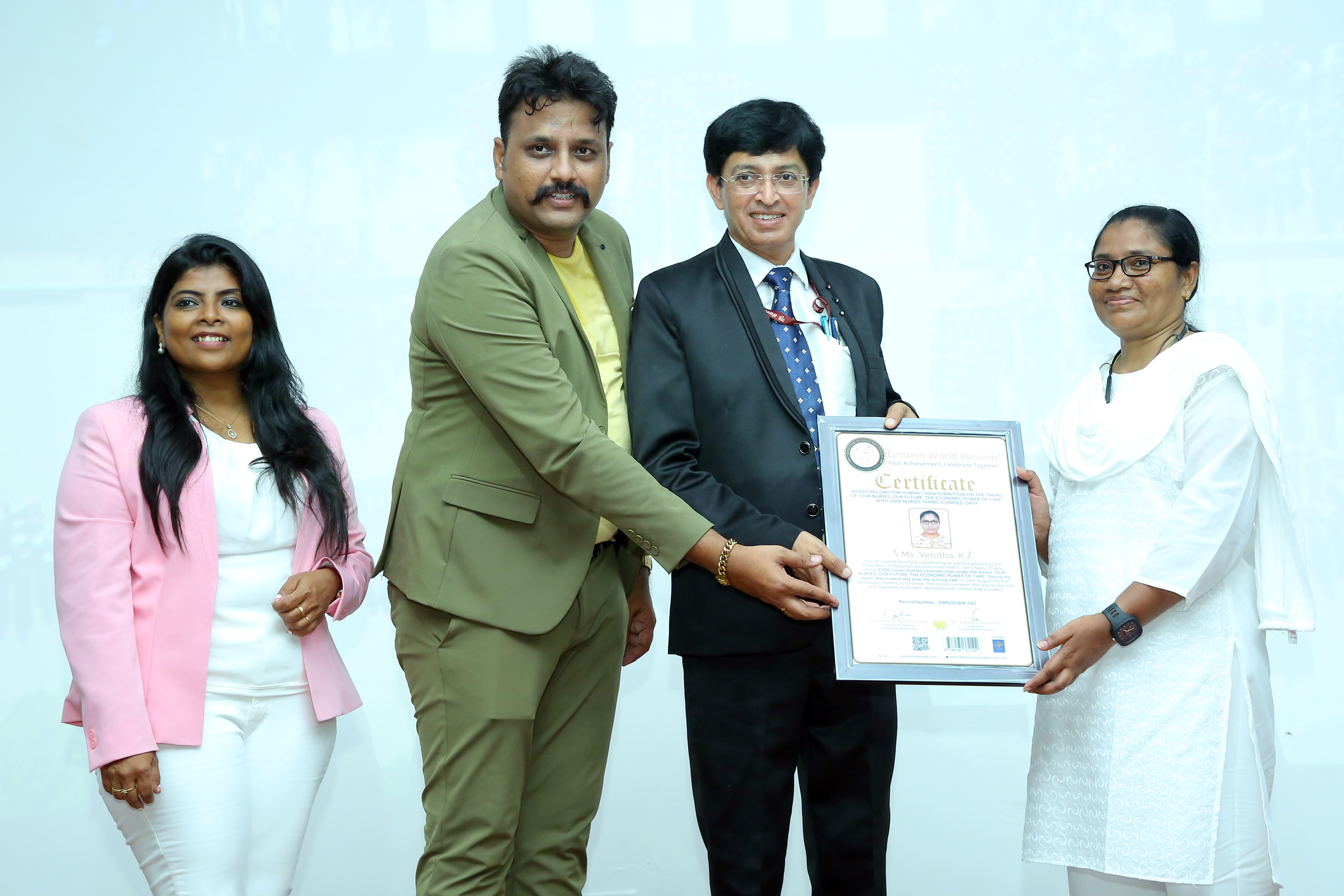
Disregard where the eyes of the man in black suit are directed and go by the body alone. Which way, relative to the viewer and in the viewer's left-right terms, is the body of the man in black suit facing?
facing the viewer and to the right of the viewer

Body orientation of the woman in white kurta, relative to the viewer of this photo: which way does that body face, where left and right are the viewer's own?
facing the viewer and to the left of the viewer

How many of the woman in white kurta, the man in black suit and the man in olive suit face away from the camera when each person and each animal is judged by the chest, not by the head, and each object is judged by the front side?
0

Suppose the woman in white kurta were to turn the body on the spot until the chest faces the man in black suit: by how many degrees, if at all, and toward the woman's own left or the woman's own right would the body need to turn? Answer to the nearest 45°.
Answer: approximately 45° to the woman's own right

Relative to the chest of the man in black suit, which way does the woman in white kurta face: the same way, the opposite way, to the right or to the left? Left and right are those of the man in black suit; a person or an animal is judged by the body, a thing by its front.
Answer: to the right

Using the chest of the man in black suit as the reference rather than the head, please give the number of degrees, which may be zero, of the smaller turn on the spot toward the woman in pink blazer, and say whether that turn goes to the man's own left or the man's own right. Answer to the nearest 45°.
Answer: approximately 135° to the man's own right

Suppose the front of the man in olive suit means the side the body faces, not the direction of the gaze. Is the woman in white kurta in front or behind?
in front

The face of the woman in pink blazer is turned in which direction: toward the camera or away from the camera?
toward the camera

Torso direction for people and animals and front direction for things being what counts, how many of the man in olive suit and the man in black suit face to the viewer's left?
0

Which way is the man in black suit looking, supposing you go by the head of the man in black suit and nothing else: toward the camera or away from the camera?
toward the camera

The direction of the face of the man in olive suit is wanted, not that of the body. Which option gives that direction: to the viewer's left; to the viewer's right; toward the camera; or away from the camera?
toward the camera

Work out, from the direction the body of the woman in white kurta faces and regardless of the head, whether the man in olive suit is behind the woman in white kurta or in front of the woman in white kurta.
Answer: in front

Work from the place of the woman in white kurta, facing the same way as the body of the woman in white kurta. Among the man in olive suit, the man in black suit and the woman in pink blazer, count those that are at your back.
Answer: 0

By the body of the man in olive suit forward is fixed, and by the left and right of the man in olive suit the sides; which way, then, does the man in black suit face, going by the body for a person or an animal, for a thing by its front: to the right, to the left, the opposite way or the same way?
the same way
